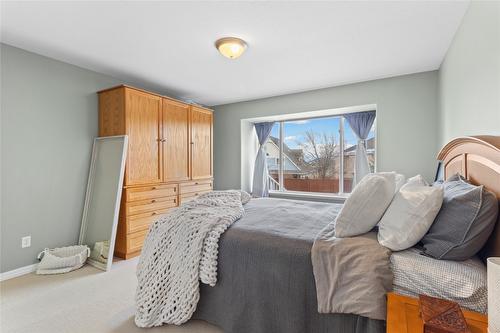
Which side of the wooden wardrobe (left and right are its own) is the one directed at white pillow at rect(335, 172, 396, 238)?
front

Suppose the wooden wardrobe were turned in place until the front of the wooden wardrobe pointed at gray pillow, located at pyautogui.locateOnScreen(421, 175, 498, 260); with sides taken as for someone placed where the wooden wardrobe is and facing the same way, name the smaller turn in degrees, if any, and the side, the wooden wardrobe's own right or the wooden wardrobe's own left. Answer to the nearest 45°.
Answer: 0° — it already faces it

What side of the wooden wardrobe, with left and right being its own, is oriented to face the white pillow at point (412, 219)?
front

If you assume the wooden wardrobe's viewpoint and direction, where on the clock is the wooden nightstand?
The wooden nightstand is roughly at 1 o'clock from the wooden wardrobe.
